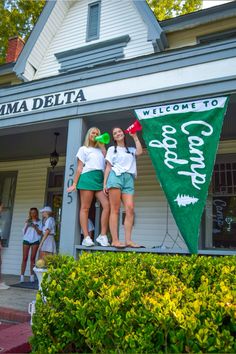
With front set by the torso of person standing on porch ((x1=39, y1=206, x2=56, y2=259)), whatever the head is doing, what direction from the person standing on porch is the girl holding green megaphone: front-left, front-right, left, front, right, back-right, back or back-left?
left

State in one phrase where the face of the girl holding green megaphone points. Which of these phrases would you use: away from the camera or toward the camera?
toward the camera

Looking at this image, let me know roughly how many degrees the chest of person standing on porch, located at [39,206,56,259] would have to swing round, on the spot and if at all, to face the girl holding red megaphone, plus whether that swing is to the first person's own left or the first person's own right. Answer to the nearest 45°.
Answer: approximately 90° to the first person's own left

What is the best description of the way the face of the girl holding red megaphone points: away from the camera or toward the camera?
toward the camera

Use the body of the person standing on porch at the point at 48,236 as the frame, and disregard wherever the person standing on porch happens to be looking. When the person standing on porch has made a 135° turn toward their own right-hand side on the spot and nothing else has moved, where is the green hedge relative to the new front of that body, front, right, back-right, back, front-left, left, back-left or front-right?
back-right
